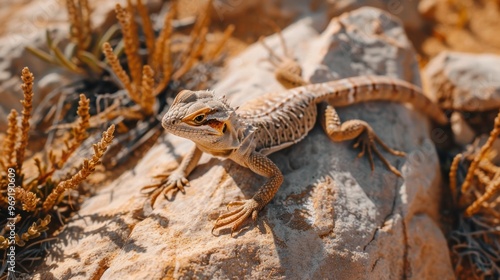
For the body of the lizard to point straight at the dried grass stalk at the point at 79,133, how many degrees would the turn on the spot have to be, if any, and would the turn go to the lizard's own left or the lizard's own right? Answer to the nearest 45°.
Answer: approximately 45° to the lizard's own right

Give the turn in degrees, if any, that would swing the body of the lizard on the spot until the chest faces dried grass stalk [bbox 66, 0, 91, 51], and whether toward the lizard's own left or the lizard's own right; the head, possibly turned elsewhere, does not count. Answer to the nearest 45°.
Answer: approximately 90° to the lizard's own right

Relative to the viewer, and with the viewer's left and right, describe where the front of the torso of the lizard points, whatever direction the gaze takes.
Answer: facing the viewer and to the left of the viewer

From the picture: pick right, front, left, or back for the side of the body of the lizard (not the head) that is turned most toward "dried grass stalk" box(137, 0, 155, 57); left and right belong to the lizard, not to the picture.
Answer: right

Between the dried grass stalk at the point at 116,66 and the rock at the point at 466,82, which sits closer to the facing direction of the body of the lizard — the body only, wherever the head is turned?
the dried grass stalk

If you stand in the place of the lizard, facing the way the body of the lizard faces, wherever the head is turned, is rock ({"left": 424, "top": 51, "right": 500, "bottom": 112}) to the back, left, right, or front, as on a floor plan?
back

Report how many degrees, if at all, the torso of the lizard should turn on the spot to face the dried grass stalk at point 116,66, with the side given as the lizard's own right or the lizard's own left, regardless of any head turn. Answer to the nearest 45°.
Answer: approximately 90° to the lizard's own right

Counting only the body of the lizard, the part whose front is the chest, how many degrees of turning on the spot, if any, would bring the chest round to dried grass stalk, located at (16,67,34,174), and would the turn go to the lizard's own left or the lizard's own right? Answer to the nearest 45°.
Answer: approximately 45° to the lizard's own right

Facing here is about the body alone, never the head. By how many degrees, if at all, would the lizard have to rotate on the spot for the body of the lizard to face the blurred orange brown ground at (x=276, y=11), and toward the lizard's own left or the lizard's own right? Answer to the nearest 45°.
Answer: approximately 135° to the lizard's own right
